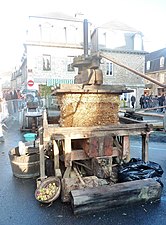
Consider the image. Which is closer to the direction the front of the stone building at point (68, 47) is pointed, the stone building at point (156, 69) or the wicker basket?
the wicker basket

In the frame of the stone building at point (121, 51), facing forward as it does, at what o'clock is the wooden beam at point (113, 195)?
The wooden beam is roughly at 12 o'clock from the stone building.

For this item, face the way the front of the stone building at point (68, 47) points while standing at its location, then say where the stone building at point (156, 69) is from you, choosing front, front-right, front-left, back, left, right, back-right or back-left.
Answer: back-left

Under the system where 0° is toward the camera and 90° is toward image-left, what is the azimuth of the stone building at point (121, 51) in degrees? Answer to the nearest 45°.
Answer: approximately 0°

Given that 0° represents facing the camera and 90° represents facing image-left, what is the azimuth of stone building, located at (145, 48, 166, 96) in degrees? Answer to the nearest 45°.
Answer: approximately 45°

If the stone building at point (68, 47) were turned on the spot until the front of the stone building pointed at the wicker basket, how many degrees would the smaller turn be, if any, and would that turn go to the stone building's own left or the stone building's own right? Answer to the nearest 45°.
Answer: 0° — it already faces it
